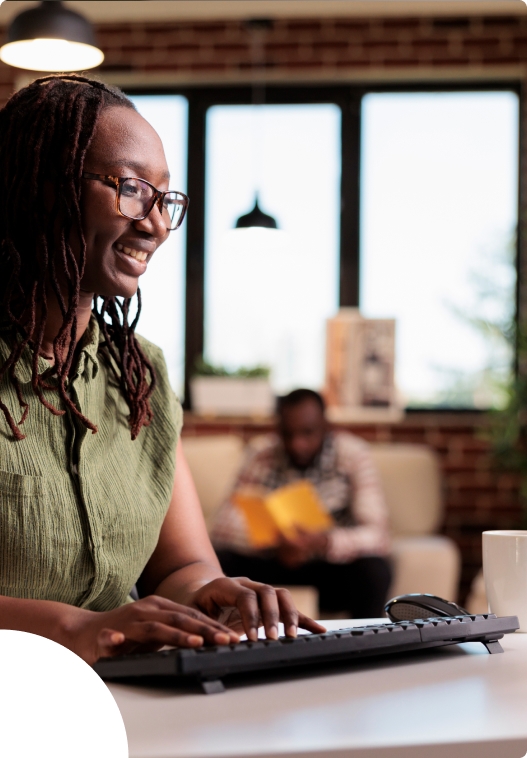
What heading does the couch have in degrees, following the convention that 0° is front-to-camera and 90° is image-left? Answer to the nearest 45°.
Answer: approximately 0°

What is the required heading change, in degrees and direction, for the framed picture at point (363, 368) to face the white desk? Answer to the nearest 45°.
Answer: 0° — it already faces it

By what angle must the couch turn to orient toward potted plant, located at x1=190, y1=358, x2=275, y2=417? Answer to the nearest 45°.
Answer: approximately 135° to its right

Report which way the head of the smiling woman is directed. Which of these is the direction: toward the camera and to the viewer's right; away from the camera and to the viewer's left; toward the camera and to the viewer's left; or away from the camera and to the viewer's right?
toward the camera and to the viewer's right

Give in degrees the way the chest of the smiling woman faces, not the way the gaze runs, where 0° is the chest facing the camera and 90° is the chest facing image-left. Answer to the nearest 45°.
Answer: approximately 315°
